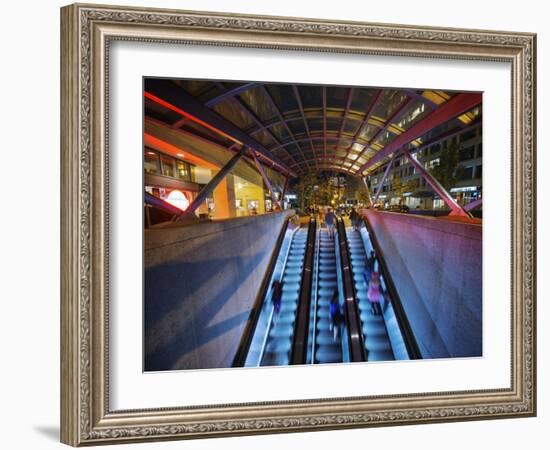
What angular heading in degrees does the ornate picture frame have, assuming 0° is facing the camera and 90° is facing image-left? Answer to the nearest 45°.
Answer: approximately 315°
